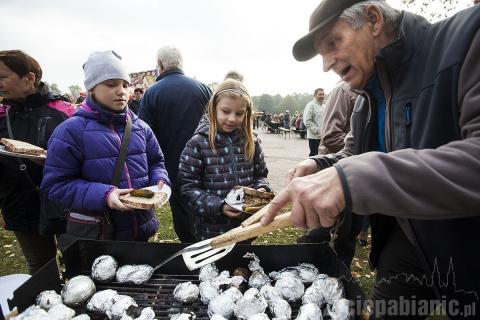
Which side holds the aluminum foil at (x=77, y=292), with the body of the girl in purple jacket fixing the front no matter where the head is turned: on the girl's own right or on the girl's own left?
on the girl's own right

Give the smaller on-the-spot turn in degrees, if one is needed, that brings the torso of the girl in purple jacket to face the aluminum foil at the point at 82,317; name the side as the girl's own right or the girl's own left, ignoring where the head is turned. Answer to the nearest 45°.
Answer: approximately 45° to the girl's own right

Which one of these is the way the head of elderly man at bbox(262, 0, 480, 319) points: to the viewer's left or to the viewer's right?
to the viewer's left

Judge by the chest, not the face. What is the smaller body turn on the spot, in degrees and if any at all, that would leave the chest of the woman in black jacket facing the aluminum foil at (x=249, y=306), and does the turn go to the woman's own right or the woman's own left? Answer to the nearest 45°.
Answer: approximately 45° to the woman's own left

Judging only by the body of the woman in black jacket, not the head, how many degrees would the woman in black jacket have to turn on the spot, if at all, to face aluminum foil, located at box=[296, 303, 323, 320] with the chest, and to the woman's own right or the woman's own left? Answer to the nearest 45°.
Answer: approximately 45° to the woman's own left

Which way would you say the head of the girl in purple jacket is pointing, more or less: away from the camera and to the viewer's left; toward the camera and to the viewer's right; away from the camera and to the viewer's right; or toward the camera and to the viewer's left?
toward the camera and to the viewer's right
